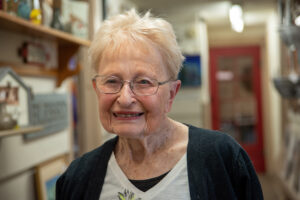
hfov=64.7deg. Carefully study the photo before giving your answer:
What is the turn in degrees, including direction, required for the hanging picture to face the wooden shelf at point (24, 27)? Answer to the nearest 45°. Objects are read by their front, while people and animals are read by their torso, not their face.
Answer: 0° — it already faces it

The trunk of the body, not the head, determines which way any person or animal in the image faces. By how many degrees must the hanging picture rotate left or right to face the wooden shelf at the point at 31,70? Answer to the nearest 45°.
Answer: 0° — it already faces it

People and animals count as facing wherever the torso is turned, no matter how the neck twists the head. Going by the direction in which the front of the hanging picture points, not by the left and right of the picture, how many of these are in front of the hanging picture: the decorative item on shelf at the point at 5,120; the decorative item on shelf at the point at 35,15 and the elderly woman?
3

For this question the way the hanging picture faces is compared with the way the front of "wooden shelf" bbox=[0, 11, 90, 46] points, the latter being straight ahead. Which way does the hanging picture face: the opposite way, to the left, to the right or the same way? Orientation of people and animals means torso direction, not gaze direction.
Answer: to the right

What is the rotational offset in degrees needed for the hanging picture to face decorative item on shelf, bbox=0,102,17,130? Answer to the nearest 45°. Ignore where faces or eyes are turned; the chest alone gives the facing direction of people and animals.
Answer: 0° — it already faces it

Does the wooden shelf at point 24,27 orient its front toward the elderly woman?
yes
